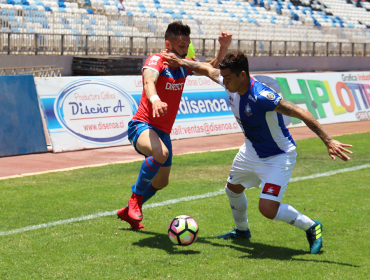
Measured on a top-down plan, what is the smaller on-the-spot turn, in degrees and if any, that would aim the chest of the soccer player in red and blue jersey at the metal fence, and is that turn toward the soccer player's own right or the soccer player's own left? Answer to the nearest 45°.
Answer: approximately 135° to the soccer player's own left

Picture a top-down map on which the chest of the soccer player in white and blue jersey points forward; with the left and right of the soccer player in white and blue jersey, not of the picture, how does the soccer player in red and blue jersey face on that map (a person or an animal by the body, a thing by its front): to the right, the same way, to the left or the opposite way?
to the left

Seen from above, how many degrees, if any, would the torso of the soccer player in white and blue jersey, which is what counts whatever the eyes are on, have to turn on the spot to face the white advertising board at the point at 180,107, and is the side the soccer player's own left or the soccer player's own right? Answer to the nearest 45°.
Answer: approximately 135° to the soccer player's own right

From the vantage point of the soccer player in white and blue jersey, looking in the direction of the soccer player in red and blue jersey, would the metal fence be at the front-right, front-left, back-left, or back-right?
front-right

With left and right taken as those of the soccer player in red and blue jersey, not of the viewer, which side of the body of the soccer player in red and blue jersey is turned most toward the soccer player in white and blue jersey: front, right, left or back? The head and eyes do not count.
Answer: front

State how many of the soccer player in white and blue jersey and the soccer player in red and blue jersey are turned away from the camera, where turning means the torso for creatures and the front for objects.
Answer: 0

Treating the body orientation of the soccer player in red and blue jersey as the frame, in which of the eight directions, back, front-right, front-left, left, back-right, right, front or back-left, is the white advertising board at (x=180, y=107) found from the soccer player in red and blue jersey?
back-left

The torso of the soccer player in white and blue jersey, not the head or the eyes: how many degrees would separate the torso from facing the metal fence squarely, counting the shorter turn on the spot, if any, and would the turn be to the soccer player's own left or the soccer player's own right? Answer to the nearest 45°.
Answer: approximately 135° to the soccer player's own right

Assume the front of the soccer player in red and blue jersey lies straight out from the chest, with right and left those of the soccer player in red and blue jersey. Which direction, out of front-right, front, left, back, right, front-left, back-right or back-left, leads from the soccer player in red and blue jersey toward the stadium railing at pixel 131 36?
back-left

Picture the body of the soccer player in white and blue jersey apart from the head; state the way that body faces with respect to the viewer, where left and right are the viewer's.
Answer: facing the viewer and to the left of the viewer

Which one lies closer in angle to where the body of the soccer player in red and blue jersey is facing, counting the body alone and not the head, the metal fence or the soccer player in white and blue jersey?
the soccer player in white and blue jersey

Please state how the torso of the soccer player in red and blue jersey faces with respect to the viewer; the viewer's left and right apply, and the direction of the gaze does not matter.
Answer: facing the viewer and to the right of the viewer

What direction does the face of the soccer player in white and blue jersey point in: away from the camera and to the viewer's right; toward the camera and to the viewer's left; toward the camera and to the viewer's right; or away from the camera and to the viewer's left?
toward the camera and to the viewer's left

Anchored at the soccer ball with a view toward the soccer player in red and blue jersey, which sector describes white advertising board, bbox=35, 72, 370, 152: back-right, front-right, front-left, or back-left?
front-right

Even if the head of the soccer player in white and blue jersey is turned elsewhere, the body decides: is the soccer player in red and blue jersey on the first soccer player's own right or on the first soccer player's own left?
on the first soccer player's own right

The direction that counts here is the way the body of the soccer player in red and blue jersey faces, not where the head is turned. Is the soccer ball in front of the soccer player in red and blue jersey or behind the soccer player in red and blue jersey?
in front
